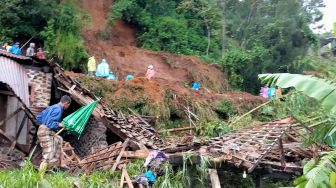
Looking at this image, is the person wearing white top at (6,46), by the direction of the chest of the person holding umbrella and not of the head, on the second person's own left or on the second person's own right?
on the second person's own left

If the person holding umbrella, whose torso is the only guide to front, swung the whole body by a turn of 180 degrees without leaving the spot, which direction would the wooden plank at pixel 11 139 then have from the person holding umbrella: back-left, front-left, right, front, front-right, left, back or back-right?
front-right

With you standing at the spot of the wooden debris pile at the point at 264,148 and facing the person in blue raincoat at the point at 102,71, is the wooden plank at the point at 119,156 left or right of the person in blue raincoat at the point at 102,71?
left

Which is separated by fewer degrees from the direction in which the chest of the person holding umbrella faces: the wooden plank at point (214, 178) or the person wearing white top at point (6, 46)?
the wooden plank

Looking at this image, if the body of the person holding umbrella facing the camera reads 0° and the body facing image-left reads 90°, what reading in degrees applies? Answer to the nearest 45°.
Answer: approximately 270°

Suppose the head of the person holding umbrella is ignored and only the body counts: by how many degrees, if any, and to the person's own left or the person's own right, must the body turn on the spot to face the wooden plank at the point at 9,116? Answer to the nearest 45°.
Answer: approximately 135° to the person's own left
